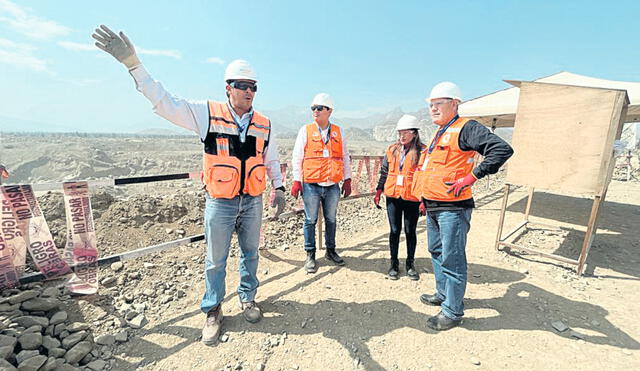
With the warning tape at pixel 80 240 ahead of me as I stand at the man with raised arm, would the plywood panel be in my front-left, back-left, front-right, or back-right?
back-right

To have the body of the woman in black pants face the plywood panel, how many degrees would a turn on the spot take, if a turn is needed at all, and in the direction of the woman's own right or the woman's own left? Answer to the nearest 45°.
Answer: approximately 135° to the woman's own left

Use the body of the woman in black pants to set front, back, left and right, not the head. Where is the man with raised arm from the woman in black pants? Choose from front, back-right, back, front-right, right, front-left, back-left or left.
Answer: front-right

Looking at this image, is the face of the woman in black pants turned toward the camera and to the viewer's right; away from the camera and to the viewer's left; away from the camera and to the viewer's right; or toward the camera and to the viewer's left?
toward the camera and to the viewer's left

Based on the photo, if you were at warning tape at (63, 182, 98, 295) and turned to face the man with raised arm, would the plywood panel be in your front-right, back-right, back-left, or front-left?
front-left

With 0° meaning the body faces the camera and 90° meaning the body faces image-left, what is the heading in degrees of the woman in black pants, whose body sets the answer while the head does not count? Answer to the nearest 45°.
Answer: approximately 0°

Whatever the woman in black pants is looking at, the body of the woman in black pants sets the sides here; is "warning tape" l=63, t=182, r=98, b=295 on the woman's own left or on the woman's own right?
on the woman's own right
